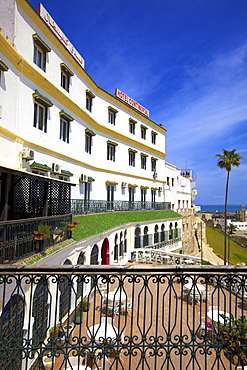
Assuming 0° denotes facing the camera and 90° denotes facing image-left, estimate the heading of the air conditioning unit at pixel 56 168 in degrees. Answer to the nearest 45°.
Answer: approximately 315°

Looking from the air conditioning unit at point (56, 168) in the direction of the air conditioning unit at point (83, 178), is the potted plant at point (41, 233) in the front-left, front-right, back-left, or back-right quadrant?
back-right

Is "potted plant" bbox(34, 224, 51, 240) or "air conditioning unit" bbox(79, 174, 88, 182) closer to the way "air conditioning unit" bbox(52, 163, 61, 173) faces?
the potted plant

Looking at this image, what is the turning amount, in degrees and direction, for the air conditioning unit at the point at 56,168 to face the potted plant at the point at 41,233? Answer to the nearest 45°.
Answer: approximately 45° to its right

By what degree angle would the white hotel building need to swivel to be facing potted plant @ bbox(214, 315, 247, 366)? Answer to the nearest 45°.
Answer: approximately 45° to its right

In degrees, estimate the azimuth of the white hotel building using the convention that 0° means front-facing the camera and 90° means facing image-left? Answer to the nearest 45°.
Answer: approximately 315°

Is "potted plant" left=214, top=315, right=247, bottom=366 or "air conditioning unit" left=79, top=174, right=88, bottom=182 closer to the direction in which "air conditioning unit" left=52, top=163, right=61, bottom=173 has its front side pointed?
the potted plant
